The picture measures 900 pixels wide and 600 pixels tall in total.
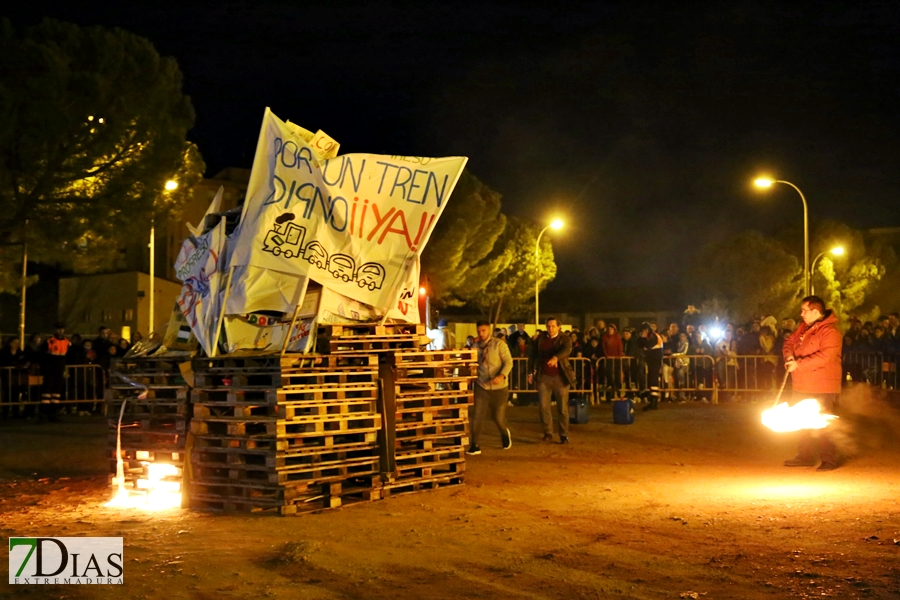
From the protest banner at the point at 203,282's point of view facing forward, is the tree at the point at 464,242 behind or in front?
behind

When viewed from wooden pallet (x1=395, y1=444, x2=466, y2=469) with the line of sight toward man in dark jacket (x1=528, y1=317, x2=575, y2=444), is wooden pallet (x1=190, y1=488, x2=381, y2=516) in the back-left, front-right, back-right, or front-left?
back-left

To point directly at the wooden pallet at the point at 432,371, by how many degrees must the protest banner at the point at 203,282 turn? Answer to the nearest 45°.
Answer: approximately 135° to its left

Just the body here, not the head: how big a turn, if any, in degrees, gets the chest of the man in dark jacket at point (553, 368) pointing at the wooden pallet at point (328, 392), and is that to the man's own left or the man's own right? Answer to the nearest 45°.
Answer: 0° — they already face it

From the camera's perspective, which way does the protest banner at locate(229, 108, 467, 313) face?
toward the camera

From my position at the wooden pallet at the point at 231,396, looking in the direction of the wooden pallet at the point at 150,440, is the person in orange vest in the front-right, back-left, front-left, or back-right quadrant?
front-right

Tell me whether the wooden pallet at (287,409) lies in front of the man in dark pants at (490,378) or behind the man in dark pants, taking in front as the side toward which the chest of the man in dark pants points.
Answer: in front

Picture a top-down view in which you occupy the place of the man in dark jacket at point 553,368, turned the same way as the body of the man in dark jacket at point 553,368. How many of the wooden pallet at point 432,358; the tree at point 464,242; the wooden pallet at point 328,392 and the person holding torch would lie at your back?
1

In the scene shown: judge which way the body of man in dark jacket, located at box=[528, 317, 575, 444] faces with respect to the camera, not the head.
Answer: toward the camera

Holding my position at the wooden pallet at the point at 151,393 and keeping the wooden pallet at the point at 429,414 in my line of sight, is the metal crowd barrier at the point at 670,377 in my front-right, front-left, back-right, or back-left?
front-left

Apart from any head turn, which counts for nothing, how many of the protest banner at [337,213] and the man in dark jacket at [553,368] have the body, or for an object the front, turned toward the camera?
2

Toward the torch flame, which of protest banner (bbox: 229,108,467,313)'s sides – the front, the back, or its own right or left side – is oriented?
left
